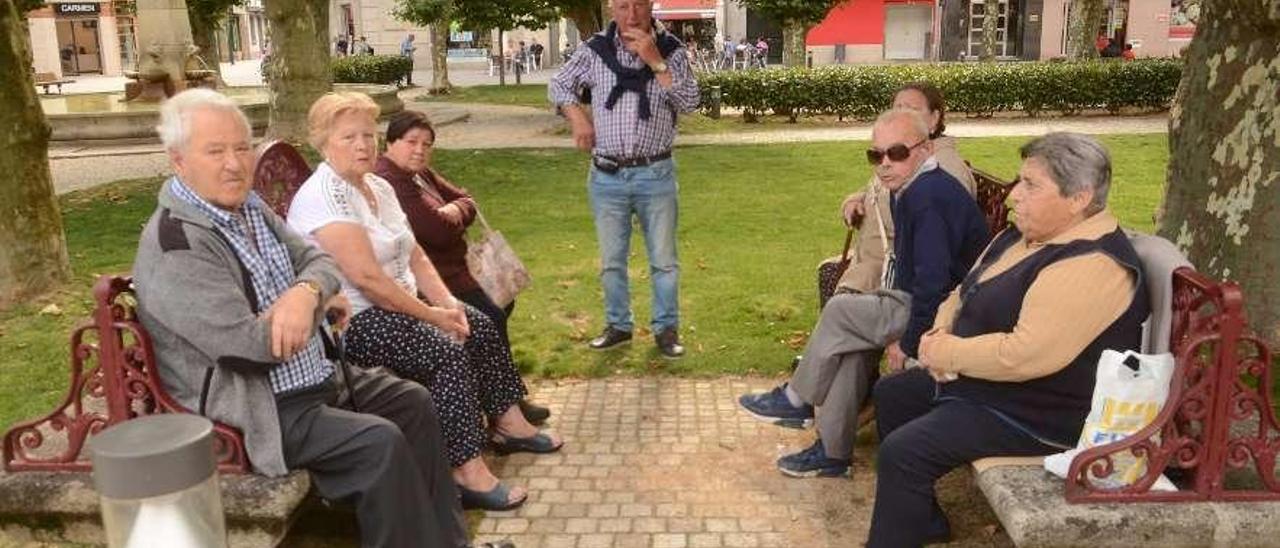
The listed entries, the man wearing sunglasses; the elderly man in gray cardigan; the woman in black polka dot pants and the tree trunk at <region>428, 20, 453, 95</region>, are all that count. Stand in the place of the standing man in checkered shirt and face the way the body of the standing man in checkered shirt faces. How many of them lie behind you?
1

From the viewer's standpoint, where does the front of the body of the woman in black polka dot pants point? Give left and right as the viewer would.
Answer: facing the viewer and to the right of the viewer

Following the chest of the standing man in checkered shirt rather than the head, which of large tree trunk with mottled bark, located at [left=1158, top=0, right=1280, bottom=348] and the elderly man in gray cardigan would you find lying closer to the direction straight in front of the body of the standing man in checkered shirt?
the elderly man in gray cardigan

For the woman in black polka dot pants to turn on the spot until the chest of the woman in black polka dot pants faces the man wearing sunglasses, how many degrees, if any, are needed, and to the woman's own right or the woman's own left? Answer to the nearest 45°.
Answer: approximately 45° to the woman's own left

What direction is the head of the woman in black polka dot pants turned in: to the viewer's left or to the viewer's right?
to the viewer's right

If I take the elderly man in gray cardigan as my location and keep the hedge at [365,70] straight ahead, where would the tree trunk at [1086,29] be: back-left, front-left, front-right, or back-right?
front-right

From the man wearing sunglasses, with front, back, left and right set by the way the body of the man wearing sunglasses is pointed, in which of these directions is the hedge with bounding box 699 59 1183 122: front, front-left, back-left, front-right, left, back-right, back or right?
right

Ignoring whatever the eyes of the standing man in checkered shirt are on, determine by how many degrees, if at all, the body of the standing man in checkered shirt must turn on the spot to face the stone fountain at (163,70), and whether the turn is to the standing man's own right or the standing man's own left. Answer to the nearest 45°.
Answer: approximately 135° to the standing man's own right

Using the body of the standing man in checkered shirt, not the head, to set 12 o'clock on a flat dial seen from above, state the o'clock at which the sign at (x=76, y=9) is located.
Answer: The sign is roughly at 5 o'clock from the standing man in checkered shirt.

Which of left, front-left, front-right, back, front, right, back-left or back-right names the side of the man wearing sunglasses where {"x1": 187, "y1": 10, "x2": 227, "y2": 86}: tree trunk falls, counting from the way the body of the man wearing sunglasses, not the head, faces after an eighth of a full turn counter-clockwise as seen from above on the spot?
right

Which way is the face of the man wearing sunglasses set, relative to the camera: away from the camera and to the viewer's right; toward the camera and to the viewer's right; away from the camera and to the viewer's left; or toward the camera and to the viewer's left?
toward the camera and to the viewer's left

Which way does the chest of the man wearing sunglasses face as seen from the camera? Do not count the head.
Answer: to the viewer's left

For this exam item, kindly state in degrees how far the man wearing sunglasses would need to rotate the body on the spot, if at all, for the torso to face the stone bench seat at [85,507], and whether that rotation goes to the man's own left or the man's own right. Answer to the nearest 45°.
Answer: approximately 45° to the man's own left

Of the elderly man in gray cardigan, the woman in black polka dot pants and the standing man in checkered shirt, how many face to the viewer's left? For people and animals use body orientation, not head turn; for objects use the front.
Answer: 0

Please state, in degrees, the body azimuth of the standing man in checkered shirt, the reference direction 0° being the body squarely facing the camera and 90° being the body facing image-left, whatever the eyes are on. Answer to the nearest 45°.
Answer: approximately 0°

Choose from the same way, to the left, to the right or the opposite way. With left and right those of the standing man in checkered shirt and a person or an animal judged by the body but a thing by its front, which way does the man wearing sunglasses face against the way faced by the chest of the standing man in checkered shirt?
to the right

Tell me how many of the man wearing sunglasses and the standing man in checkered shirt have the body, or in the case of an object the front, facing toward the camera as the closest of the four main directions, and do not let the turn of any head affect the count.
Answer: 1

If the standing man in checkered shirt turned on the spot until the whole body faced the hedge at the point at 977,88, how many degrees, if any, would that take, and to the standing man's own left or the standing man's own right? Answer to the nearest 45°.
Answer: approximately 135° to the standing man's own left

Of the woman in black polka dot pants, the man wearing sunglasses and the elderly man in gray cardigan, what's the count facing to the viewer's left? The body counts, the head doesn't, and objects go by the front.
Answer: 1

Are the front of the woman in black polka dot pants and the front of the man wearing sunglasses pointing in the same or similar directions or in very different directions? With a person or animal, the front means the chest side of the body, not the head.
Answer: very different directions
